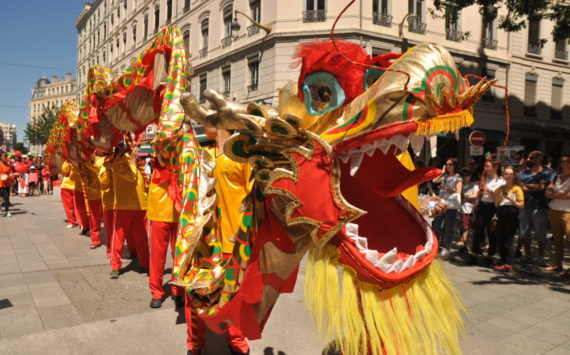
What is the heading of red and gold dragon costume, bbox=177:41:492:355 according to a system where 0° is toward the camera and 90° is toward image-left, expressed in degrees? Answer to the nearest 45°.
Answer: approximately 315°

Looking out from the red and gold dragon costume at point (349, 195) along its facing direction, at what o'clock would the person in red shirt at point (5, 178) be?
The person in red shirt is roughly at 6 o'clock from the red and gold dragon costume.

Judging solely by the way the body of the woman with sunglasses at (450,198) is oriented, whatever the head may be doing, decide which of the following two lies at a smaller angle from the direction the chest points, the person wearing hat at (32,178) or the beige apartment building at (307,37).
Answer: the person wearing hat

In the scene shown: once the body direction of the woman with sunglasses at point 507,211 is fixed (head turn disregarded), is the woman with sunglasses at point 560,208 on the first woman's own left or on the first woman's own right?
on the first woman's own left

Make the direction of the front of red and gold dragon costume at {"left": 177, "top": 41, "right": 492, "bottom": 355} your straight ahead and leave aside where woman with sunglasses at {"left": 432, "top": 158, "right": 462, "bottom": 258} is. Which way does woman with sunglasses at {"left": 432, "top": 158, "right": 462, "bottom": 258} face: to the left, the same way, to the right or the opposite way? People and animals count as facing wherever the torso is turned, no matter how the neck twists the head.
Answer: to the right

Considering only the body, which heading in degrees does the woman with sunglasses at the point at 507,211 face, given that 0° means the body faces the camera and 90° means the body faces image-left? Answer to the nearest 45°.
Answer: approximately 45°

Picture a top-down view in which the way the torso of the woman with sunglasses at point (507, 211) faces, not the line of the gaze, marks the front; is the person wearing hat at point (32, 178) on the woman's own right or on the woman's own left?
on the woman's own right

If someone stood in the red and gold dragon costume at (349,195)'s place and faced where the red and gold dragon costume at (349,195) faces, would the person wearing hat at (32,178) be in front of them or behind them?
behind

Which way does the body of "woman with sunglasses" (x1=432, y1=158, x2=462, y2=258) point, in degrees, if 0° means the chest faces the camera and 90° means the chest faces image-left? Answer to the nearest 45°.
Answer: approximately 45°
